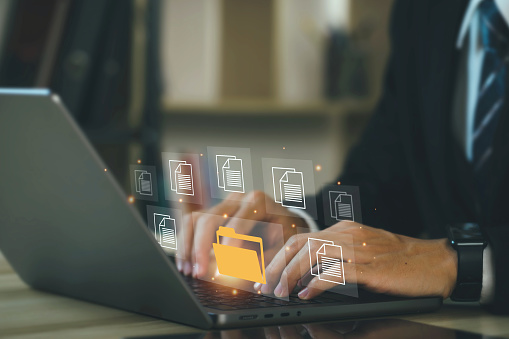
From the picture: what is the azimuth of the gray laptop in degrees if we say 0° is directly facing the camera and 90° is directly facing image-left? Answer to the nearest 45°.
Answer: approximately 225°
